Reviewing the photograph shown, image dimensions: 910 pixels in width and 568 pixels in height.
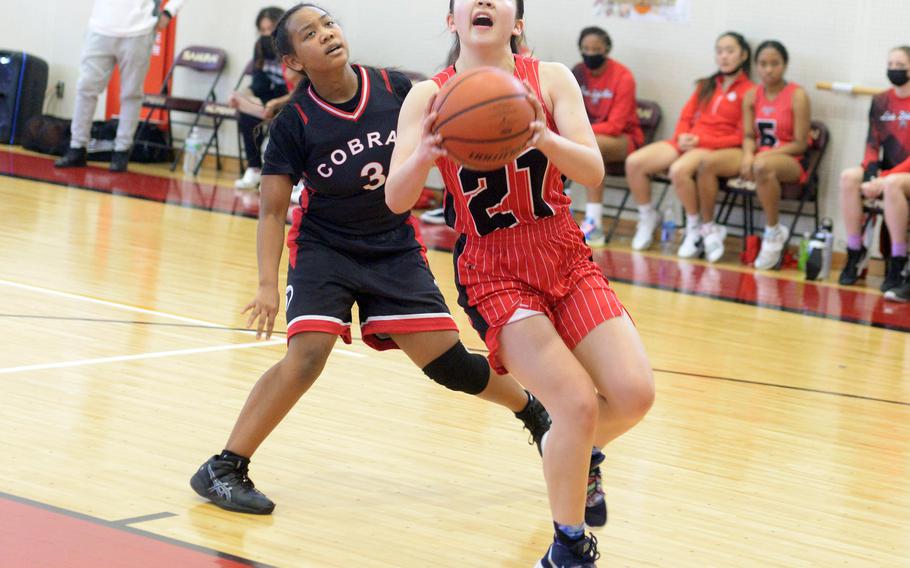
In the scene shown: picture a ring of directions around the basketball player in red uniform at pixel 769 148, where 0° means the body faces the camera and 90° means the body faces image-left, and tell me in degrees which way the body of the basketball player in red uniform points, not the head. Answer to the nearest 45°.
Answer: approximately 45°

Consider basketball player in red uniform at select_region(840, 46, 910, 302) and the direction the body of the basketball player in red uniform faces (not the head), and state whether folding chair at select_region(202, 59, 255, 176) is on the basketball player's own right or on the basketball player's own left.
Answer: on the basketball player's own right

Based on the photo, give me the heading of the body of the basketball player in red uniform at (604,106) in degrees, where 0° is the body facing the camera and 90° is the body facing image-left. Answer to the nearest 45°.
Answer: approximately 45°

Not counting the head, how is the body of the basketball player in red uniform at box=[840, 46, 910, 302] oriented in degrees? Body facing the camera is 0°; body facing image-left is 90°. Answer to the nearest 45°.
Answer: approximately 45°

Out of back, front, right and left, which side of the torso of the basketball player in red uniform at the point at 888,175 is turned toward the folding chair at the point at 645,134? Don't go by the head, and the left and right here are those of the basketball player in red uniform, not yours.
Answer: right

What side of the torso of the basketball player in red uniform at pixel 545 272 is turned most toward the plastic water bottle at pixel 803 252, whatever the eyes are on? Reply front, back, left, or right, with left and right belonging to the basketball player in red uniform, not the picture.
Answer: back
